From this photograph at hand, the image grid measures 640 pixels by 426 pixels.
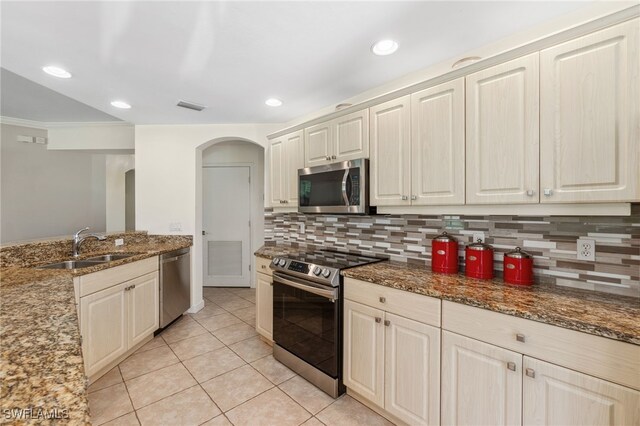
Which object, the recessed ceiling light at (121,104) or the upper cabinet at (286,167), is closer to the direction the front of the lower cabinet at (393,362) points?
the recessed ceiling light

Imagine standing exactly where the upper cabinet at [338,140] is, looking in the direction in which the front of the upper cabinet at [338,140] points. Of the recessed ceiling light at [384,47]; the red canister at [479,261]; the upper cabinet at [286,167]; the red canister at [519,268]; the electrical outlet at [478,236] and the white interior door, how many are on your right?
2

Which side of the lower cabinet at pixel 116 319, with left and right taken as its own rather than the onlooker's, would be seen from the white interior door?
left

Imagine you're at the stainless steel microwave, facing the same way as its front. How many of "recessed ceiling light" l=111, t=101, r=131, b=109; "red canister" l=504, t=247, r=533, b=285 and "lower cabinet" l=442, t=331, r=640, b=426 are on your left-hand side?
2

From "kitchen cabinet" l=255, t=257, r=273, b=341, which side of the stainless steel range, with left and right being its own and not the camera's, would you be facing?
right

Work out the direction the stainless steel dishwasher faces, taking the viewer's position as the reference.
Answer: facing the viewer and to the right of the viewer

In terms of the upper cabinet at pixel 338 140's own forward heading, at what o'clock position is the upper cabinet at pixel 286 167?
the upper cabinet at pixel 286 167 is roughly at 3 o'clock from the upper cabinet at pixel 338 140.

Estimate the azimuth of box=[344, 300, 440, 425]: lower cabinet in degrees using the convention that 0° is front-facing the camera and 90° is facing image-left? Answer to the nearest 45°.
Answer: approximately 45°

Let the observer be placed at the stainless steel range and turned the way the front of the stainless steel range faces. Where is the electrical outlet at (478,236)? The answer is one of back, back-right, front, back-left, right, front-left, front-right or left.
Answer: back-left

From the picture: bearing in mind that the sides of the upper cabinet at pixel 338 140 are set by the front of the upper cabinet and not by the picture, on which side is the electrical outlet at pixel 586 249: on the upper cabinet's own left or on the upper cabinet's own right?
on the upper cabinet's own left

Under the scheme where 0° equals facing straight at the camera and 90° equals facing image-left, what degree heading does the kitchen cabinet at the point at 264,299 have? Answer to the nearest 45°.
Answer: approximately 45°

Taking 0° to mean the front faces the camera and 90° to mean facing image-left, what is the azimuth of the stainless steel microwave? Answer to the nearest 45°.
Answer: approximately 45°

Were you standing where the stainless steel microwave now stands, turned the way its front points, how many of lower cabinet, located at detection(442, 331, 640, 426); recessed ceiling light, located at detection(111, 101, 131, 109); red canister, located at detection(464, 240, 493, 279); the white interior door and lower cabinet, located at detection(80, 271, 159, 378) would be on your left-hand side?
2

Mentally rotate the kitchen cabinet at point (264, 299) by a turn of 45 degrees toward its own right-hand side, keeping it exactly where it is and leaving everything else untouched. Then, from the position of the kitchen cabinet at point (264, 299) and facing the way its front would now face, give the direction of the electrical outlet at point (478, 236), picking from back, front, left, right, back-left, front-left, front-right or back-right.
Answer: back-left
